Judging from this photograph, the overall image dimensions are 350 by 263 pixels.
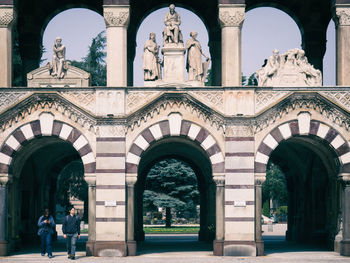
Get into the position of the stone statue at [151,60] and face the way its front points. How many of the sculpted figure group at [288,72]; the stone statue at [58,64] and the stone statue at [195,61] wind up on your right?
1

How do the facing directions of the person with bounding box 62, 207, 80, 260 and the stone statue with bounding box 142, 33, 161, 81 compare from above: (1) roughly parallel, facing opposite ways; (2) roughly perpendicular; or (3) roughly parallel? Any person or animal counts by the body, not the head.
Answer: roughly parallel

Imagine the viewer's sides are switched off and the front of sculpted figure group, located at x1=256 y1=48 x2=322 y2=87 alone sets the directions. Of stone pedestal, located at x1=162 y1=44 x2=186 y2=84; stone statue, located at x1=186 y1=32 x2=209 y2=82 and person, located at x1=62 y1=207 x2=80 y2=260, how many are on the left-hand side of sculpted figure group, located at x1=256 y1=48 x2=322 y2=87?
0

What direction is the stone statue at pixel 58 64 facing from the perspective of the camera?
toward the camera

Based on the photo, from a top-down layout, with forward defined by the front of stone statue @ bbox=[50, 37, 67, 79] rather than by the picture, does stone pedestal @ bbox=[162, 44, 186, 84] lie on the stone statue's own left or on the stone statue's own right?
on the stone statue's own left

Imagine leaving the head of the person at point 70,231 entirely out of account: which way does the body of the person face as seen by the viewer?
toward the camera

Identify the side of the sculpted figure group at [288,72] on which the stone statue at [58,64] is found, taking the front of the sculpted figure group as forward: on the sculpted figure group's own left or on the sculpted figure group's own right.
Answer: on the sculpted figure group's own right

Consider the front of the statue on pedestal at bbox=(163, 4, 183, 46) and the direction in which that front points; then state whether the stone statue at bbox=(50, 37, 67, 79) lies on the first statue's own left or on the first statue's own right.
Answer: on the first statue's own right

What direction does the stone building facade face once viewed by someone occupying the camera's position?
facing the viewer

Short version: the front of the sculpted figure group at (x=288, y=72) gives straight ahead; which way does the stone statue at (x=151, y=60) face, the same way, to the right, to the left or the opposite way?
the same way

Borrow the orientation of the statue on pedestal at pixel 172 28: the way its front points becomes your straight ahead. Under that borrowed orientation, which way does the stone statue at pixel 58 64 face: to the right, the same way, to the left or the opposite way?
the same way

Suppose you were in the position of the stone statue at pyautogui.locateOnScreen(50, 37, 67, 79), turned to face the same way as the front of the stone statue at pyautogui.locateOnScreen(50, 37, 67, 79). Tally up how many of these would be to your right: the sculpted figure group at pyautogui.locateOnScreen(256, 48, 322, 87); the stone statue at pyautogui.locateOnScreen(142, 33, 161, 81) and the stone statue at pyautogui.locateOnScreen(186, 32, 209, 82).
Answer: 0

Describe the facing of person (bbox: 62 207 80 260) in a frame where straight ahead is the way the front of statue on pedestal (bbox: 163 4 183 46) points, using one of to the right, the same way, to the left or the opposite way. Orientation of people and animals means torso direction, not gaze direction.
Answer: the same way
